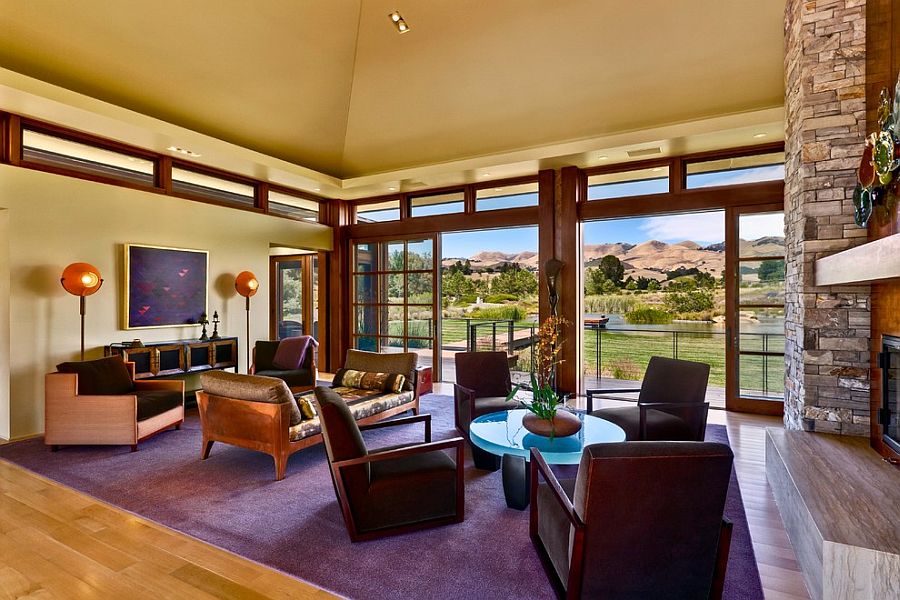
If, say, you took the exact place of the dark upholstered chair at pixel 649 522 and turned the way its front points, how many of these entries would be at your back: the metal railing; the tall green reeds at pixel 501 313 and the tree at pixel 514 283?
0

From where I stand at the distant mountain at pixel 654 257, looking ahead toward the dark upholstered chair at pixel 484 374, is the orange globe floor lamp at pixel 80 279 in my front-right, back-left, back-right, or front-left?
front-right

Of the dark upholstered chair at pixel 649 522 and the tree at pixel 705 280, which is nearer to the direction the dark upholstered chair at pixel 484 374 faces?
the dark upholstered chair

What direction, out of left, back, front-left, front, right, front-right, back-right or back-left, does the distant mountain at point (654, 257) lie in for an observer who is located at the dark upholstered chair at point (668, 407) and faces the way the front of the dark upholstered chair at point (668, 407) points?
back-right

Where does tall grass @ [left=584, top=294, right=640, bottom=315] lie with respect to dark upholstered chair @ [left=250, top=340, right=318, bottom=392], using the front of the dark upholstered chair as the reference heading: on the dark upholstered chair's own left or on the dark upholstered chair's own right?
on the dark upholstered chair's own left

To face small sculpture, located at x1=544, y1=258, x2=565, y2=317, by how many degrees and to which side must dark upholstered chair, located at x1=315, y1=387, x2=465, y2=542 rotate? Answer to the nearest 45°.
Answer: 0° — it already faces it

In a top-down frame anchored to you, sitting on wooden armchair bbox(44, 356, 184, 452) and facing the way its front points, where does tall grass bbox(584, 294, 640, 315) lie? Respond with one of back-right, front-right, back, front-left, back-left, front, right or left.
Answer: front-left

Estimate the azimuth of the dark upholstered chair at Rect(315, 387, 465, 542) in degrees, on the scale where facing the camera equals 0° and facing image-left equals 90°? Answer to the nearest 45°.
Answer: approximately 225°

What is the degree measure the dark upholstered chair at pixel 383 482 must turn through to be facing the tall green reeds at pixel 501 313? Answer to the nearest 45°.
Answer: approximately 45° to its left

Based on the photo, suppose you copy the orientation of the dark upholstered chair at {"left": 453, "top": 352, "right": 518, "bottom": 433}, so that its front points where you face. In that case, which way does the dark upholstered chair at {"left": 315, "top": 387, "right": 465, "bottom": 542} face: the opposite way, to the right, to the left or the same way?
to the left

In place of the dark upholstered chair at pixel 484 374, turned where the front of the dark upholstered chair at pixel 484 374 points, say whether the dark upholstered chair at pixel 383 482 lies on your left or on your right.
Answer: on your right

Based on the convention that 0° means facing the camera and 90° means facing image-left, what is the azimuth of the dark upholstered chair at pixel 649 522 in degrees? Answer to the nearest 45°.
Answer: approximately 135°

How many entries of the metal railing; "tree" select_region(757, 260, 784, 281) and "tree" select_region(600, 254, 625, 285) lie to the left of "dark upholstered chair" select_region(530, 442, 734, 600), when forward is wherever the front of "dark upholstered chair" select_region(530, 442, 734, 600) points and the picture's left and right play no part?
0

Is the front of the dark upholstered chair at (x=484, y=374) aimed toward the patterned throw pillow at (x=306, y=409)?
no

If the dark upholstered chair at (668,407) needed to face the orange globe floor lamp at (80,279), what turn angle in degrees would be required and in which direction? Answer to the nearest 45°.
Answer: approximately 45° to its right

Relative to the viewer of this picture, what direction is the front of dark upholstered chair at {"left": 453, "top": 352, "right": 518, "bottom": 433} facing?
facing the viewer and to the right of the viewer
